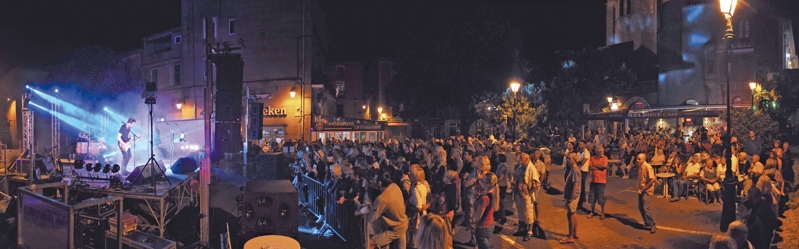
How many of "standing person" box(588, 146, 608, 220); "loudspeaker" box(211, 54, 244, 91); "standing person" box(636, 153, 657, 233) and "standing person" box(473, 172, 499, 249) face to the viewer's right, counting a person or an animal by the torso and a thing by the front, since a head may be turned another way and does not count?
1

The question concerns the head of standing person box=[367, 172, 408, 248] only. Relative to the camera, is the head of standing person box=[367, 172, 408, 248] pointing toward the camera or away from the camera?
away from the camera

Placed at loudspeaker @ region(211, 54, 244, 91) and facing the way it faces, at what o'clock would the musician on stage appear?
The musician on stage is roughly at 7 o'clock from the loudspeaker.

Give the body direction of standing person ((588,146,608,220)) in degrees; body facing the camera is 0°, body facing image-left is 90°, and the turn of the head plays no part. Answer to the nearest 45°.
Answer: approximately 45°

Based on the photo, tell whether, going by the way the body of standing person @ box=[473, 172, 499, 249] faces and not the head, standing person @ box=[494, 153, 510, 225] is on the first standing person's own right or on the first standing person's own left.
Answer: on the first standing person's own right

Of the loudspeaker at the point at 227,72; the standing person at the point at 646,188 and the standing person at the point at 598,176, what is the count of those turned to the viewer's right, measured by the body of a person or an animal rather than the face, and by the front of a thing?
1

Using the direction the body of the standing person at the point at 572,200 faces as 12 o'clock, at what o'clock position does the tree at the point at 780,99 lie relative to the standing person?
The tree is roughly at 4 o'clock from the standing person.

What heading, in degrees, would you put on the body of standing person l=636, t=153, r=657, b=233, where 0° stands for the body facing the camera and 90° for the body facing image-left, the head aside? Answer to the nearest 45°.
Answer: approximately 90°

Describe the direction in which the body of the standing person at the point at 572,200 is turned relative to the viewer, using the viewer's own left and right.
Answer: facing to the left of the viewer

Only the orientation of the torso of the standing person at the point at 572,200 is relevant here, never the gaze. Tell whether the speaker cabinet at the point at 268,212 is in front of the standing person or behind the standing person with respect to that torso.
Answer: in front

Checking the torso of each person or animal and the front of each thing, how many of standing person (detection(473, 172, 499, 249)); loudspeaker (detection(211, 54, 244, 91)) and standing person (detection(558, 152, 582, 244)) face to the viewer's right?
1
